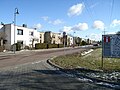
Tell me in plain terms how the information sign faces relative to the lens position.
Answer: facing the viewer
